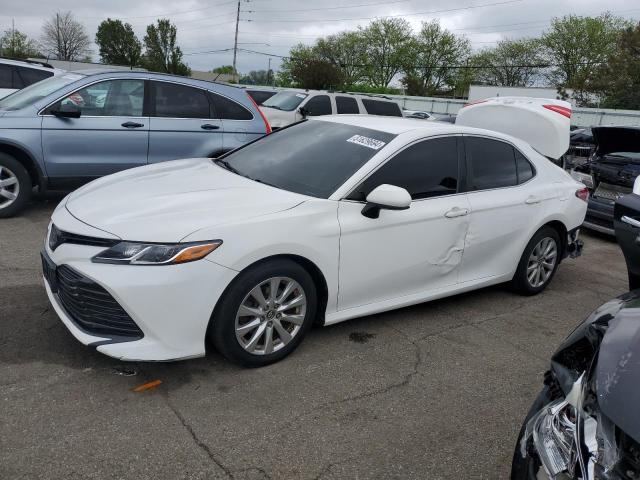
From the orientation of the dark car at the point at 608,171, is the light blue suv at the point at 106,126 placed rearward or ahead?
ahead

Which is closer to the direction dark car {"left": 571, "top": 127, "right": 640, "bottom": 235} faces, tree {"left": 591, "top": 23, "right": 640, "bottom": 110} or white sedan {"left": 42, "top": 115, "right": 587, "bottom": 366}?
the white sedan

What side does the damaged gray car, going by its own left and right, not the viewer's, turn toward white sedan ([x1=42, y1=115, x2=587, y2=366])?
right

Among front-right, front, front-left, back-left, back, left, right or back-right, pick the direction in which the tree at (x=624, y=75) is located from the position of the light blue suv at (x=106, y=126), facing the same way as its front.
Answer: back-right

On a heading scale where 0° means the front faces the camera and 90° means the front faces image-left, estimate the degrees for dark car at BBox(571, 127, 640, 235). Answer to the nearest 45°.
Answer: approximately 45°

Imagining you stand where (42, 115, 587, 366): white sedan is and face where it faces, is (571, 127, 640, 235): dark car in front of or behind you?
behind

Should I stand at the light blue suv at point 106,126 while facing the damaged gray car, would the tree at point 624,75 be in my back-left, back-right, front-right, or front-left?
back-left

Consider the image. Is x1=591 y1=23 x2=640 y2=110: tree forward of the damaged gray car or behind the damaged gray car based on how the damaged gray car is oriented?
behind

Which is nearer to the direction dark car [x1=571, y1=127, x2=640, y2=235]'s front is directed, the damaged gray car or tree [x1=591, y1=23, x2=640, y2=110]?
the damaged gray car

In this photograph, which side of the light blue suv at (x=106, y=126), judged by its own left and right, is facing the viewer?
left
